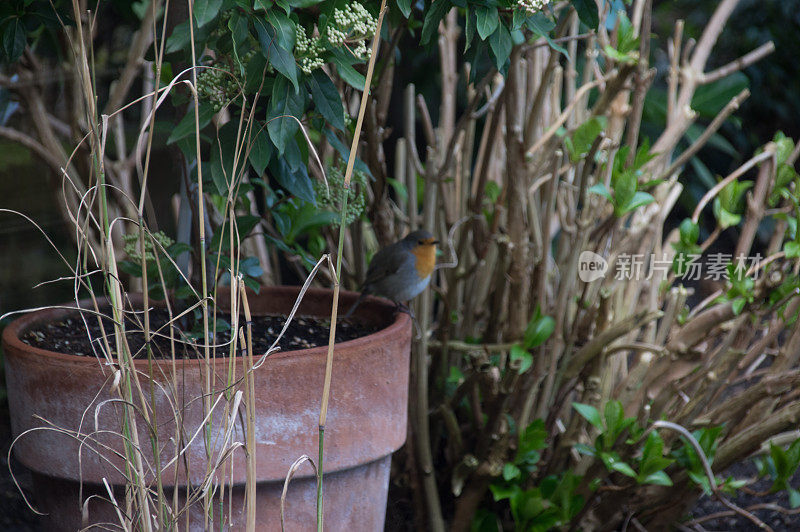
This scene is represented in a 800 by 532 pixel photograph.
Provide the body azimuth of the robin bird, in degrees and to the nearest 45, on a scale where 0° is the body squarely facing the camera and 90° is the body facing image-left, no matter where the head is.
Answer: approximately 270°
